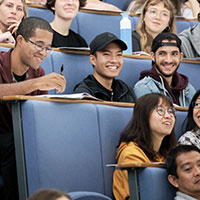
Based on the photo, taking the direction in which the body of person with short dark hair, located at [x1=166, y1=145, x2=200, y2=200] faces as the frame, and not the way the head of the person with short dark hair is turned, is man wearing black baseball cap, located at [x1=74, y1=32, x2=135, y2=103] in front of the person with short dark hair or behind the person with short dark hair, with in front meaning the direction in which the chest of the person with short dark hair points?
behind

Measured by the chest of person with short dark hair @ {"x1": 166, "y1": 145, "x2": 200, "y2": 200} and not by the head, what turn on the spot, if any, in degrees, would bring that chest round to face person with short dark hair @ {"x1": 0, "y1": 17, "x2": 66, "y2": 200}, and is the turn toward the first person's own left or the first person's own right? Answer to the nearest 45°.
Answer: approximately 135° to the first person's own right

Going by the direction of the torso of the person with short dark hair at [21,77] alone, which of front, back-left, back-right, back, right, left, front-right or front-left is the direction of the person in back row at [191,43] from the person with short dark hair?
left

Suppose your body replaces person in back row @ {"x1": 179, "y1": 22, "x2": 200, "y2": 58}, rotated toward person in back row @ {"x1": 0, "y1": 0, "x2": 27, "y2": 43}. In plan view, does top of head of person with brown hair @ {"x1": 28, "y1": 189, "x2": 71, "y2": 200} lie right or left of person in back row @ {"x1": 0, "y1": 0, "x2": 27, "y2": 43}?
left

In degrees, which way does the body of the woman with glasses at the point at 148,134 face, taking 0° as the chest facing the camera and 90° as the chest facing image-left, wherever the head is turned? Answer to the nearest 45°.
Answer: approximately 315°

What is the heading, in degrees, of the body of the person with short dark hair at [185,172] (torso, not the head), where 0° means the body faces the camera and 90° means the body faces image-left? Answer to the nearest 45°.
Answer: approximately 315°
